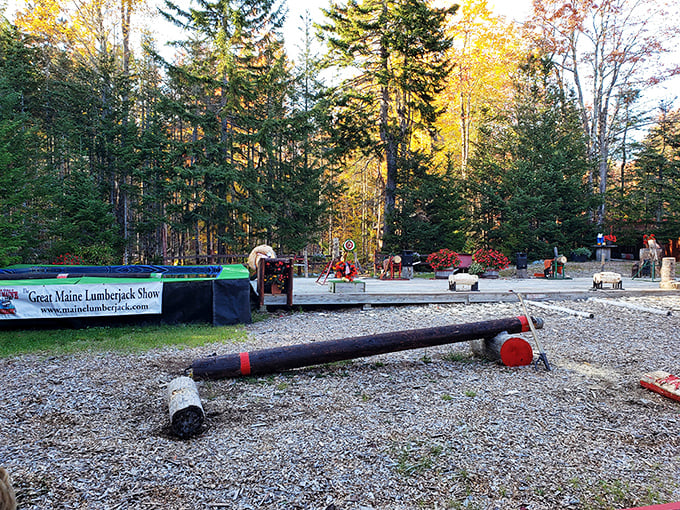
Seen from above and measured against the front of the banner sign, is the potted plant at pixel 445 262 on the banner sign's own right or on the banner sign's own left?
on the banner sign's own left

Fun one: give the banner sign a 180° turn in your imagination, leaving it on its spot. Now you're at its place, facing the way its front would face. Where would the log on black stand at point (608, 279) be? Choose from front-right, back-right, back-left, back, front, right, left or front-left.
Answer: right

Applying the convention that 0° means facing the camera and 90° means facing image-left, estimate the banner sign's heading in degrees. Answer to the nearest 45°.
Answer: approximately 0°

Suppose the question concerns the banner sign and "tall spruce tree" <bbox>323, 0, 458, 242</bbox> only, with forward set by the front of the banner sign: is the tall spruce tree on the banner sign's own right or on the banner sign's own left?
on the banner sign's own left

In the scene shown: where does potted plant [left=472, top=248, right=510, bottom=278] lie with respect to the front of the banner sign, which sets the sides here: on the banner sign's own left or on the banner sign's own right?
on the banner sign's own left

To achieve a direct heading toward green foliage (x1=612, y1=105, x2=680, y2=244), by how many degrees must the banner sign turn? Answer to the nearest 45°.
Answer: approximately 90° to its left

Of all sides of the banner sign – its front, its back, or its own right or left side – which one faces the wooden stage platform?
left

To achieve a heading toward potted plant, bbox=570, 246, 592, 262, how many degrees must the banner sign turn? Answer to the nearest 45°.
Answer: approximately 90° to its left

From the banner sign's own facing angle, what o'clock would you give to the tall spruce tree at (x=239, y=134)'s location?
The tall spruce tree is roughly at 7 o'clock from the banner sign.

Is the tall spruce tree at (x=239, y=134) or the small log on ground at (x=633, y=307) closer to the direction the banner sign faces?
the small log on ground
